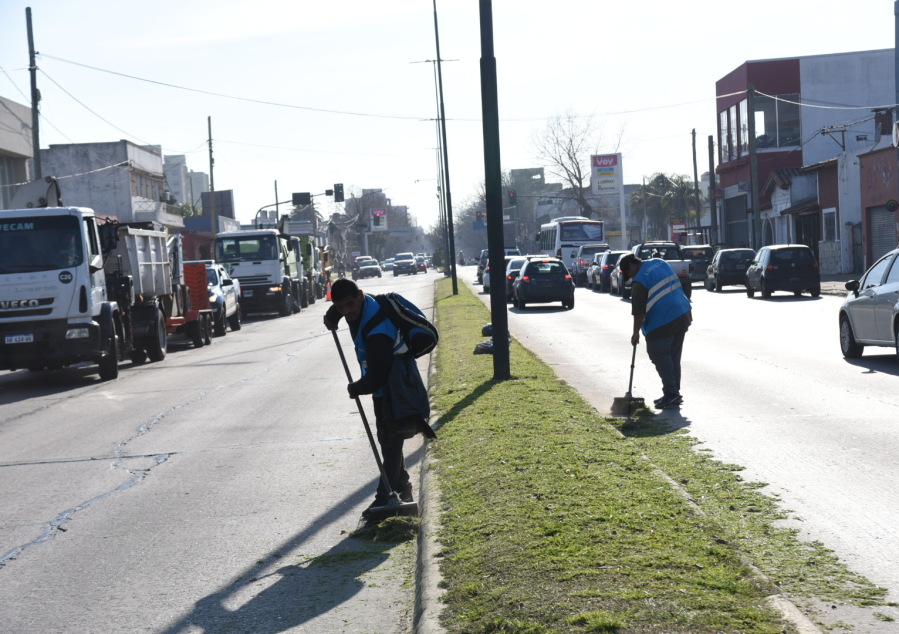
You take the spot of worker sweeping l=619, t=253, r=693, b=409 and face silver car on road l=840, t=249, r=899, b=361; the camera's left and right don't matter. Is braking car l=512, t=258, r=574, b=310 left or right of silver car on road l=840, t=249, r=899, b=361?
left

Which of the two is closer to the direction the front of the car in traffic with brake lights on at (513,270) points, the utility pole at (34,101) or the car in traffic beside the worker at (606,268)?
the car in traffic beside the worker

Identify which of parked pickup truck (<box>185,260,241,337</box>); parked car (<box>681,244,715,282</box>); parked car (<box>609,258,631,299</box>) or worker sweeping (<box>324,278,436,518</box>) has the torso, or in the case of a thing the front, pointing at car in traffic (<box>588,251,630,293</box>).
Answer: parked car (<box>609,258,631,299</box>)

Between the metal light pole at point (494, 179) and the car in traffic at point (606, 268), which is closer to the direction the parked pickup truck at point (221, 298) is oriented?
the metal light pole

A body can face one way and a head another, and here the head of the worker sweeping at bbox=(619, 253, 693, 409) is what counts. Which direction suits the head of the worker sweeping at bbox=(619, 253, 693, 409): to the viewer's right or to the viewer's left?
to the viewer's left

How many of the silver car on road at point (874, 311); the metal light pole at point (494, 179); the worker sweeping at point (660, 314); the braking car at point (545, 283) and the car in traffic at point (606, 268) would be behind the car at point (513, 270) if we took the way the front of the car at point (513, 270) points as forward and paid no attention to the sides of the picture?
4

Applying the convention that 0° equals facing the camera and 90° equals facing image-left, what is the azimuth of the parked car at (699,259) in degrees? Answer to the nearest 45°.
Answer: approximately 180°

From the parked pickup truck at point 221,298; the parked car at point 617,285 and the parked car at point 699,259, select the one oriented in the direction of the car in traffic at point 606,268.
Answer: the parked car at point 617,285

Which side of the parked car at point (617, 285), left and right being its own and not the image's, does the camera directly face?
back

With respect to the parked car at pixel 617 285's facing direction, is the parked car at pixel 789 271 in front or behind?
behind

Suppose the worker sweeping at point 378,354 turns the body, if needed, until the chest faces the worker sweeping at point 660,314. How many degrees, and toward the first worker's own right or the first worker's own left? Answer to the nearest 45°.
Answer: approximately 180°

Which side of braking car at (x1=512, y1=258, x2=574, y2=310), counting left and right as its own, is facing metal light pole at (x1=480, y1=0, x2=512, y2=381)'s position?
back

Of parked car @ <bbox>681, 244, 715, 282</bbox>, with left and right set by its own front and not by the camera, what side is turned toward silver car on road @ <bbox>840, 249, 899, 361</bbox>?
back

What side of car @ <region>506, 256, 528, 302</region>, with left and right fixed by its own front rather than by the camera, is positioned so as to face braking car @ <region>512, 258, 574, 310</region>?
back

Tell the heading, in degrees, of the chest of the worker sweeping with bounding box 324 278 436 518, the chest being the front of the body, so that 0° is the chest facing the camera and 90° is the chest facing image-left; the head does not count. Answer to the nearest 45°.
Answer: approximately 45°
